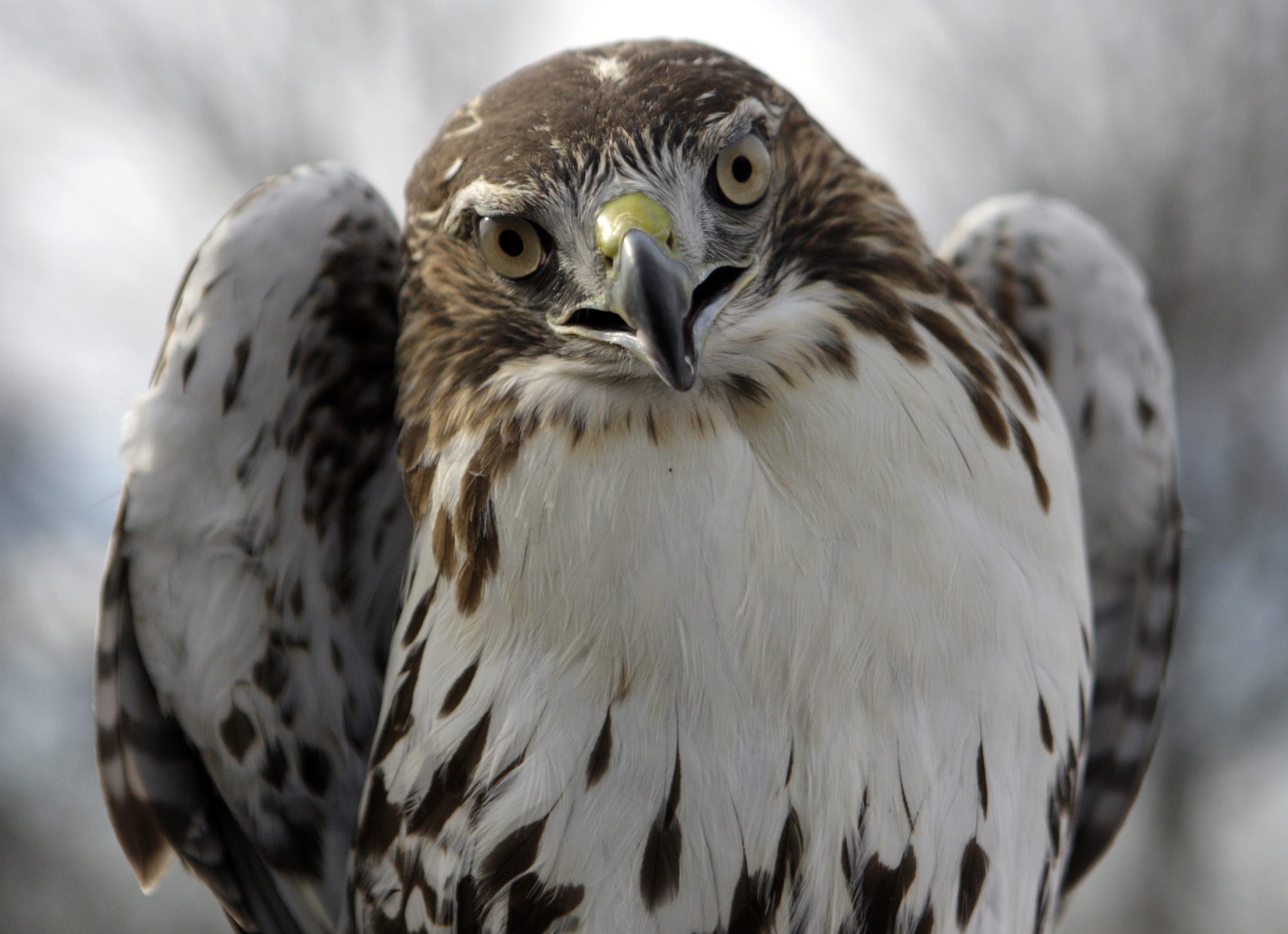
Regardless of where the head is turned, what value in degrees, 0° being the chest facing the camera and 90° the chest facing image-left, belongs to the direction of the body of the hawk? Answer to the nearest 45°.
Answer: approximately 0°
